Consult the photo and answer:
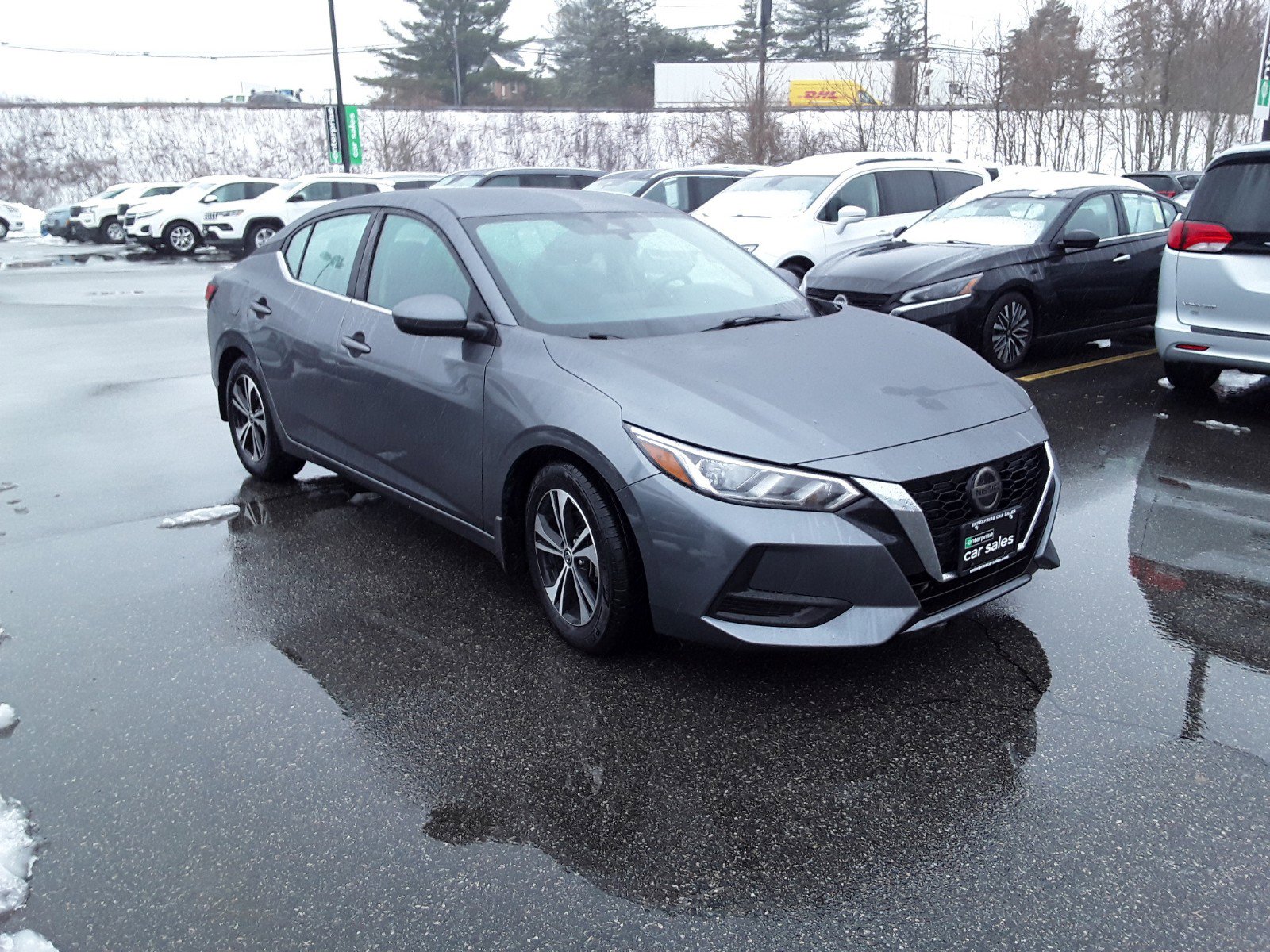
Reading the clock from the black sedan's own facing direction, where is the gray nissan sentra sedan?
The gray nissan sentra sedan is roughly at 11 o'clock from the black sedan.

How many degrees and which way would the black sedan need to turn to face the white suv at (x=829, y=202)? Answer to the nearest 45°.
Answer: approximately 90° to its right

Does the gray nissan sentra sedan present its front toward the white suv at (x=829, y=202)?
no

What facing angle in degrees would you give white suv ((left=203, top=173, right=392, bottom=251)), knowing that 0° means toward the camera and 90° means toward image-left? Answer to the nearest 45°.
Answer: approximately 45°

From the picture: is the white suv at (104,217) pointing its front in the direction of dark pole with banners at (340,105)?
no

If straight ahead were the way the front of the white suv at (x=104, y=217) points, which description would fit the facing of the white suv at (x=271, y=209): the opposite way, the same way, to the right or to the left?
the same way

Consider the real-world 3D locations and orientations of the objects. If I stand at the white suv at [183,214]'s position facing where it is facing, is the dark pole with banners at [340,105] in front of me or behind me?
behind

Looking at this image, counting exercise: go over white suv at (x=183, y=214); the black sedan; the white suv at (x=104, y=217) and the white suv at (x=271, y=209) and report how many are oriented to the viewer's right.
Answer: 0

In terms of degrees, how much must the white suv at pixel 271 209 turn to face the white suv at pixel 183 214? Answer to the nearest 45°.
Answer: approximately 90° to its right

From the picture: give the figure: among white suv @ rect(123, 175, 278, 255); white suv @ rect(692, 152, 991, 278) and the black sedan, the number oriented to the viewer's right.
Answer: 0

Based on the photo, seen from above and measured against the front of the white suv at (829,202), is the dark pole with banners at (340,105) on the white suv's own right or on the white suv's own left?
on the white suv's own right

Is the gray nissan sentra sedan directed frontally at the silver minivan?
no

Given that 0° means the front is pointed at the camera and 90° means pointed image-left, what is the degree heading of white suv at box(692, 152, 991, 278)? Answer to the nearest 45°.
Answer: approximately 45°

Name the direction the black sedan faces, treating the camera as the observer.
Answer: facing the viewer and to the left of the viewer

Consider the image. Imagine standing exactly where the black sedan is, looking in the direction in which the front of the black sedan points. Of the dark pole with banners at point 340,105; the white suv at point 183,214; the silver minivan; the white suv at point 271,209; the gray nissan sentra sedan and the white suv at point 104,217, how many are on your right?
4

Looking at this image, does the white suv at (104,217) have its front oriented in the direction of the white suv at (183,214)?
no
